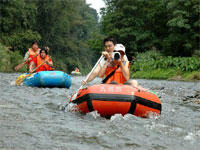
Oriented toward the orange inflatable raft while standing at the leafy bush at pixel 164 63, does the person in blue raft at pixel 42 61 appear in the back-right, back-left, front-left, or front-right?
front-right

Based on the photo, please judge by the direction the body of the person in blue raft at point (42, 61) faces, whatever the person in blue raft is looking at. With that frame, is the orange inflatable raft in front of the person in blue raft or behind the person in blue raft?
in front

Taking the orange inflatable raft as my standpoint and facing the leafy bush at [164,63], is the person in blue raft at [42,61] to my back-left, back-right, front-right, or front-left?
front-left

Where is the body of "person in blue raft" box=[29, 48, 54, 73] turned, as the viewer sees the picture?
toward the camera

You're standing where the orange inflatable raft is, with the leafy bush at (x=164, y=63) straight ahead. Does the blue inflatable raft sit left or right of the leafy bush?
left

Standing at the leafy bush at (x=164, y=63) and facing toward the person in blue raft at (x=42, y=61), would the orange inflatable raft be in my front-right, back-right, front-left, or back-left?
front-left

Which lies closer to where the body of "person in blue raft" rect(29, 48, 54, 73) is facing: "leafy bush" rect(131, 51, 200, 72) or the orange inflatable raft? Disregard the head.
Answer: the orange inflatable raft
